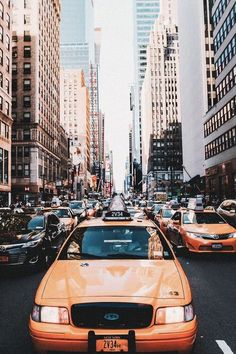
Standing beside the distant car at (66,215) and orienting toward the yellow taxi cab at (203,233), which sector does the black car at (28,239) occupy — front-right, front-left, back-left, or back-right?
front-right

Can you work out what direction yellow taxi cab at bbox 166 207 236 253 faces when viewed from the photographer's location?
facing the viewer and to the right of the viewer

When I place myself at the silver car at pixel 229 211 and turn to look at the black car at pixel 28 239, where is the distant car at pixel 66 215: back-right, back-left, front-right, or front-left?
front-right

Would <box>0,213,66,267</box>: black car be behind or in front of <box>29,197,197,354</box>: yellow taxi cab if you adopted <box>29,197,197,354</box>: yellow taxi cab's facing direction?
behind

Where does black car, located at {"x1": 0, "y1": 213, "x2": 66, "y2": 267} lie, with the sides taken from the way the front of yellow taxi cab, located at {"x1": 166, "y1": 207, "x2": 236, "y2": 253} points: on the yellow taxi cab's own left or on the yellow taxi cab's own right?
on the yellow taxi cab's own right

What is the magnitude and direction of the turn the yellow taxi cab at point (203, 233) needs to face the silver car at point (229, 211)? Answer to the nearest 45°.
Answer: approximately 135° to its left

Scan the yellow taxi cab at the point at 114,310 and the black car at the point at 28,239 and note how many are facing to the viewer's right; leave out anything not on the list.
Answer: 0

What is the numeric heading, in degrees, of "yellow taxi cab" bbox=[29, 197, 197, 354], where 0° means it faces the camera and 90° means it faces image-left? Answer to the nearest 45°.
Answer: approximately 0°

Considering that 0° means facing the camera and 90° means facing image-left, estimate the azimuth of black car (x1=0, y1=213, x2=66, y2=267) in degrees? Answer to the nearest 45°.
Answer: approximately 45°

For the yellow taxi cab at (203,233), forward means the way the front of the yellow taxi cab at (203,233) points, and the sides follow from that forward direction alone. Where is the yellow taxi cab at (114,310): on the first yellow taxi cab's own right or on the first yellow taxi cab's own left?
on the first yellow taxi cab's own right

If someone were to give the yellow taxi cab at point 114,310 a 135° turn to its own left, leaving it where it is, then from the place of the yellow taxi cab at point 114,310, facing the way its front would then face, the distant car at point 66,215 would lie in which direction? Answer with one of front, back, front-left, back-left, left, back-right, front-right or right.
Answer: front-left

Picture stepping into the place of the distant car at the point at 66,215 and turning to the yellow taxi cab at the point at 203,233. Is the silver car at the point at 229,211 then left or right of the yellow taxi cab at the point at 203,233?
left

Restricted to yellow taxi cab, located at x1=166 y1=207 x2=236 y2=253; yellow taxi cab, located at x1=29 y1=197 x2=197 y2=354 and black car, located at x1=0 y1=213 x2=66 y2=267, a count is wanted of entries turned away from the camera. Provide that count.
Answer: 0
